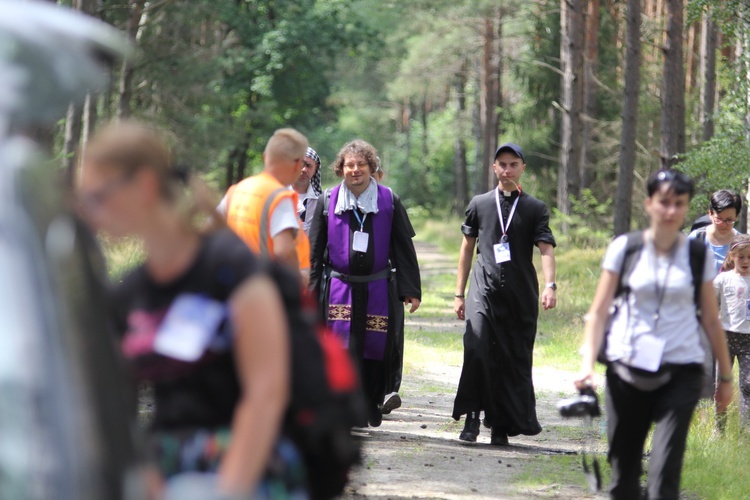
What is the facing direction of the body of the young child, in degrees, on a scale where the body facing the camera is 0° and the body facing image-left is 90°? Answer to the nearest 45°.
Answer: approximately 0°

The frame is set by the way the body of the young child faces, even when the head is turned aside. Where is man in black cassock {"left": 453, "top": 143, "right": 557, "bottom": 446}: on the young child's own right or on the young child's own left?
on the young child's own right

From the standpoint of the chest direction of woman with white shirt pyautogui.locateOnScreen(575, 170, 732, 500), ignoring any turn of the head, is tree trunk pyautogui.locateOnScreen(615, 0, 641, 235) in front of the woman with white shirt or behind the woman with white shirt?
behind

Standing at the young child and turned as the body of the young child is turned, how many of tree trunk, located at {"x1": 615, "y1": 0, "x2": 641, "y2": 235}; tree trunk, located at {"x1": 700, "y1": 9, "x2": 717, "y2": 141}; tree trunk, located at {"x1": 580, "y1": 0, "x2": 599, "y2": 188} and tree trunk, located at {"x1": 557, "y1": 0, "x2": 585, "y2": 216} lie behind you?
4

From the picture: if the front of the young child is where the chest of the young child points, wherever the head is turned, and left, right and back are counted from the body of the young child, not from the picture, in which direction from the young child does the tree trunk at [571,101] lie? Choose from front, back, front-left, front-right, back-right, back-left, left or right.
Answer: back

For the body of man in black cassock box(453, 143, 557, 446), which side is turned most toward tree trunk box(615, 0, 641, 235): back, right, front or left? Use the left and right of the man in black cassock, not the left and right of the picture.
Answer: back

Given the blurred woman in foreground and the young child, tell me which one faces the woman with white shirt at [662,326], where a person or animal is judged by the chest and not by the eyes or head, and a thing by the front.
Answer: the young child

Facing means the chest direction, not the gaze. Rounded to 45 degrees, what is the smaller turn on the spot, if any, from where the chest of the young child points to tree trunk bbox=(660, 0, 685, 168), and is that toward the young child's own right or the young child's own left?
approximately 180°

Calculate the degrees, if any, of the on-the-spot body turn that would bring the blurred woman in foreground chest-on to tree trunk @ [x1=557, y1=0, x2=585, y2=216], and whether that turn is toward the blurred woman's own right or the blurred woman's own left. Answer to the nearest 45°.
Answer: approximately 135° to the blurred woman's own right

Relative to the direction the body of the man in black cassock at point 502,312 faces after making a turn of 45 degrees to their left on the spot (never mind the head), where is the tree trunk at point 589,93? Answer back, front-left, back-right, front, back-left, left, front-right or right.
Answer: back-left

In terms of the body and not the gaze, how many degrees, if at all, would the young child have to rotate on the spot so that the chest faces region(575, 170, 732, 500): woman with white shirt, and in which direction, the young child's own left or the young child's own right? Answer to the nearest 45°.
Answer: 0° — they already face them

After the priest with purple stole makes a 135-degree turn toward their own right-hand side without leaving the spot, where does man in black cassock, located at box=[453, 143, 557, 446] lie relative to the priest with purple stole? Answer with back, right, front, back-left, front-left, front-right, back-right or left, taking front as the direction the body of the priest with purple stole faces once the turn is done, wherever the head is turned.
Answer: back-right
